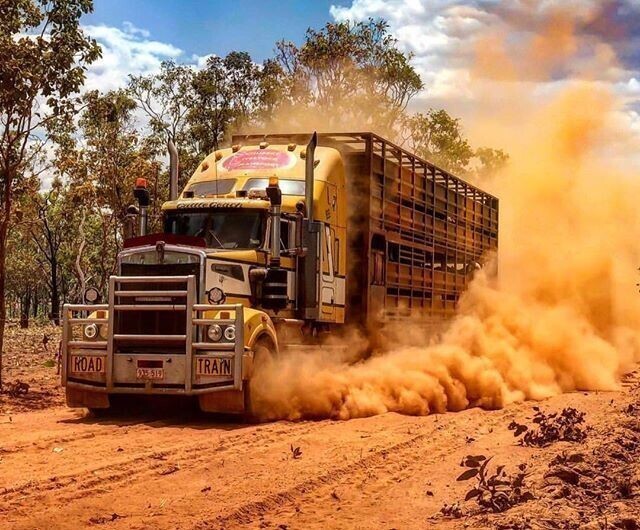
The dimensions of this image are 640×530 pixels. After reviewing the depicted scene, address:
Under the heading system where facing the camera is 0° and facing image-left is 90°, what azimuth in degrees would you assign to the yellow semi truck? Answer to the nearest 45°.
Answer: approximately 45°
